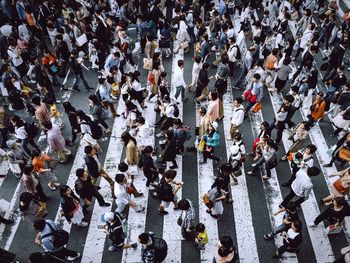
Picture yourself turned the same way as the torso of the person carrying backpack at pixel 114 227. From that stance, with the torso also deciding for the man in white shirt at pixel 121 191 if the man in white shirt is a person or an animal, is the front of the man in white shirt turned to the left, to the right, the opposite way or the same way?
the opposite way

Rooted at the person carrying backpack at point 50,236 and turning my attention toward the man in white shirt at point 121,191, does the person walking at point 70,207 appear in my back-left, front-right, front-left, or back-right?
front-left

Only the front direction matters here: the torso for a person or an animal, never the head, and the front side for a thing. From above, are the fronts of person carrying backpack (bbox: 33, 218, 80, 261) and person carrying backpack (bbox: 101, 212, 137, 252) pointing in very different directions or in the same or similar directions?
same or similar directions
